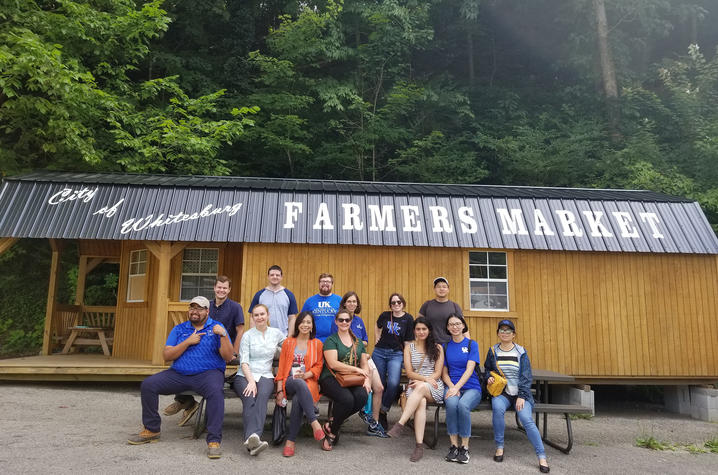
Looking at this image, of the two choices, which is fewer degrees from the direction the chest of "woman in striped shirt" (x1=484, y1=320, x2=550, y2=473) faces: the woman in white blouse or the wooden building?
the woman in white blouse

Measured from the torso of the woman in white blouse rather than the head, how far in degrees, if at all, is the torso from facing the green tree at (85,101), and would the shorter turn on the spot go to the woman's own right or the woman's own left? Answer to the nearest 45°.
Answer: approximately 135° to the woman's own right

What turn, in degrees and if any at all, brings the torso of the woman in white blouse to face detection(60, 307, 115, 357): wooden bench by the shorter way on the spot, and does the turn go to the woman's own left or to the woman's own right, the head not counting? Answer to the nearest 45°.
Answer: approximately 135° to the woman's own right

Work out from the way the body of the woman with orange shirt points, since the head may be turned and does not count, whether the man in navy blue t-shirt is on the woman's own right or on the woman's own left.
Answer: on the woman's own right

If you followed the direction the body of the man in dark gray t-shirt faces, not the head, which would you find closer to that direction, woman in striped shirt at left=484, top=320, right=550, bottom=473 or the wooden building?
the woman in striped shirt
